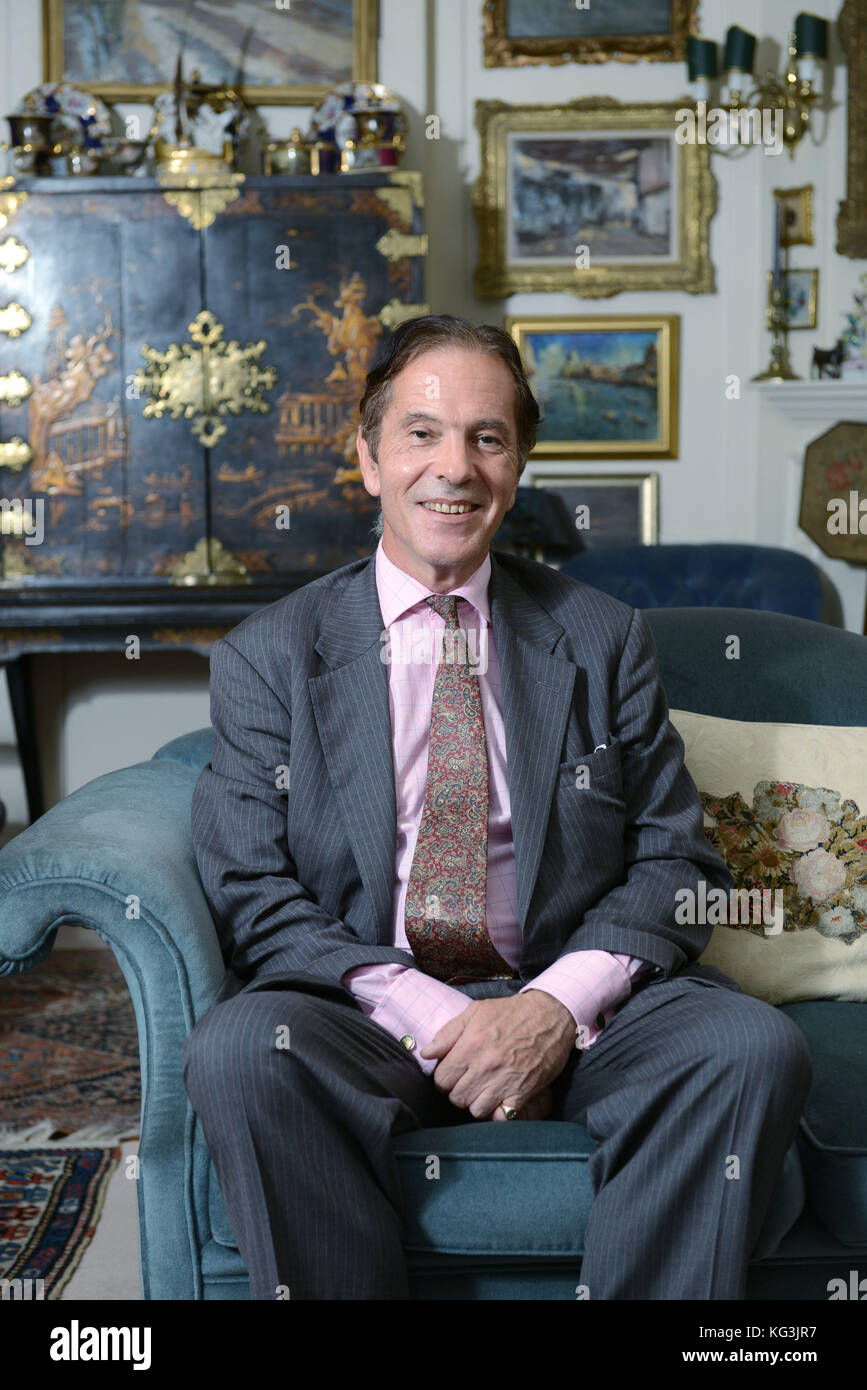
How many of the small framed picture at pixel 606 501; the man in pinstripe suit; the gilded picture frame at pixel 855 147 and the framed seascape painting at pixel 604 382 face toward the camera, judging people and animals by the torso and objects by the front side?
4

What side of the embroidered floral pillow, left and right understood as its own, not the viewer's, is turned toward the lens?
front

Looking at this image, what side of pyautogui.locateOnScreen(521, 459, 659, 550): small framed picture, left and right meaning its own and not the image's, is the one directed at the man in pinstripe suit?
front

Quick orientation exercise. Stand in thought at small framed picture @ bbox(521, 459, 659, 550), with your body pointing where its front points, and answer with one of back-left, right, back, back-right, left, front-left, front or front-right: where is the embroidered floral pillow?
front

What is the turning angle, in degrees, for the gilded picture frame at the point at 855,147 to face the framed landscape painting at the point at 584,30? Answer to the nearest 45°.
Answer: approximately 90° to its right

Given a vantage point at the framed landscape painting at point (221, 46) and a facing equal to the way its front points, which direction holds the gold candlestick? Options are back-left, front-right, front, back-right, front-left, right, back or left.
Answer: left

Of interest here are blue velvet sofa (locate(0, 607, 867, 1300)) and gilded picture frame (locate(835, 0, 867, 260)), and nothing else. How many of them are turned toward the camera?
2

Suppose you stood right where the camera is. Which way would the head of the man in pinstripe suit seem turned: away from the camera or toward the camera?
toward the camera

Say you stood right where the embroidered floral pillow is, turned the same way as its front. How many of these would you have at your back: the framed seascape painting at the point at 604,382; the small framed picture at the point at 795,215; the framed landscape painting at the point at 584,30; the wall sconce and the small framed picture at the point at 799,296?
5

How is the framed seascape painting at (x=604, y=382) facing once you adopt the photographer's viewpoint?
facing the viewer

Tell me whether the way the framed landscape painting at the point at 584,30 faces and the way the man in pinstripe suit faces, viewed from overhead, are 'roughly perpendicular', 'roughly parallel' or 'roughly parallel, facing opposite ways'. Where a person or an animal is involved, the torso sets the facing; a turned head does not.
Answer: roughly parallel

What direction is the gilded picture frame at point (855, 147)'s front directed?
toward the camera

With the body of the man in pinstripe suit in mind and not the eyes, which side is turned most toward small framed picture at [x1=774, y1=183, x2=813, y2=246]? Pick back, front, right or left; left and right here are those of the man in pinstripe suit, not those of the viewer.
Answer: back

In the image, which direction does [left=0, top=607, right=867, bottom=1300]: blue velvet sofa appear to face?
toward the camera

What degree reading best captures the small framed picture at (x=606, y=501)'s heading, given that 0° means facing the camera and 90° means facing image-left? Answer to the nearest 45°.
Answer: approximately 0°

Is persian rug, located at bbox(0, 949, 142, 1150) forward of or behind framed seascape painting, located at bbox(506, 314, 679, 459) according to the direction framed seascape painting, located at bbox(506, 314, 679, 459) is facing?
forward

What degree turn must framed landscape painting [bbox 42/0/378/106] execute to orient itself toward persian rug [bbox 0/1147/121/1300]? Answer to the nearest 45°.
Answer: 0° — it already faces it
